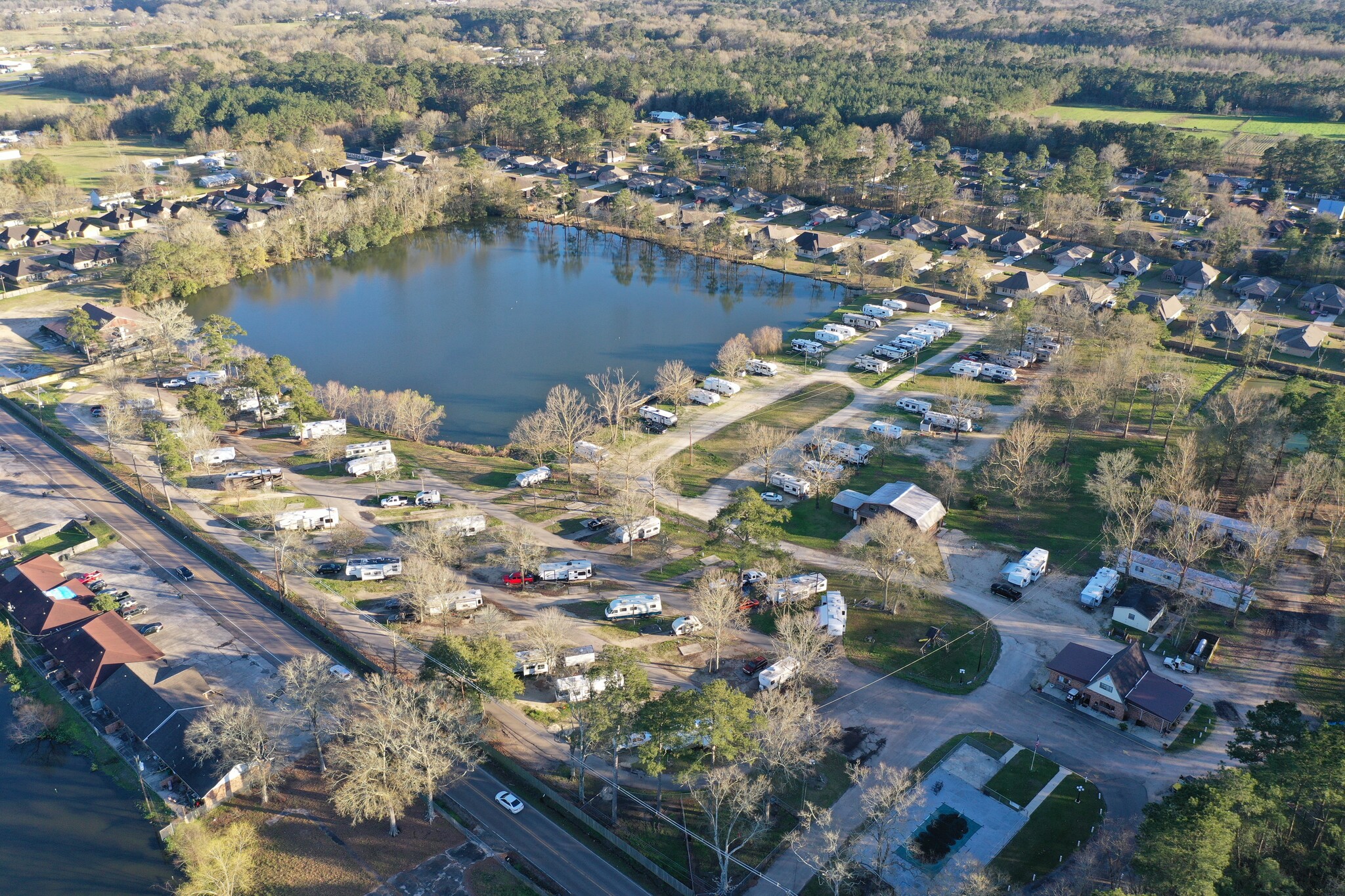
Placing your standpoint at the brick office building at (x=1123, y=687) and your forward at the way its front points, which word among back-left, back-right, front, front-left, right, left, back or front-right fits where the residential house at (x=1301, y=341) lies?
back-right

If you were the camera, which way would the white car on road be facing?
facing away from the viewer and to the left of the viewer

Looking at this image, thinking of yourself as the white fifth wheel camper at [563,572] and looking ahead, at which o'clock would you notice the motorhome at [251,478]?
the motorhome at [251,478] is roughly at 1 o'clock from the white fifth wheel camper at [563,572].

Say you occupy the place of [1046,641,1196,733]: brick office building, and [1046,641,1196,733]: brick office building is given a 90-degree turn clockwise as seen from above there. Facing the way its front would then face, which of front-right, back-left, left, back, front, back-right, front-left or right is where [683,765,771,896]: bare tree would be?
left

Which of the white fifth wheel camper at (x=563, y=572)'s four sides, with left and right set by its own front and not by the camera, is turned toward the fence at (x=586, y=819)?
left

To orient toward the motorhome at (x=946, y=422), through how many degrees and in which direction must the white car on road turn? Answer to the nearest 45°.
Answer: approximately 90° to its right

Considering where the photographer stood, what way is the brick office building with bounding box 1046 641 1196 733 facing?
facing the viewer and to the left of the viewer

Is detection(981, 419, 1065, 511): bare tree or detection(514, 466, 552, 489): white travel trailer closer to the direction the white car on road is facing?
the white travel trailer

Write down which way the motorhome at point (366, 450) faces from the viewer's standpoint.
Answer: facing to the left of the viewer

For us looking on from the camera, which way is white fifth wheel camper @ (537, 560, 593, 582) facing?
facing to the left of the viewer

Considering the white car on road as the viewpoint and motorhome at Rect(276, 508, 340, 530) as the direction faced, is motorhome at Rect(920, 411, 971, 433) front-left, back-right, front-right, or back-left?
front-right

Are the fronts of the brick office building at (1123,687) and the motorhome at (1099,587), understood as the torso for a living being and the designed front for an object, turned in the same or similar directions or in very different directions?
same or similar directions

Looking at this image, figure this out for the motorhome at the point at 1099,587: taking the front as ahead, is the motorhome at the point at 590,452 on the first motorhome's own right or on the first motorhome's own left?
on the first motorhome's own right

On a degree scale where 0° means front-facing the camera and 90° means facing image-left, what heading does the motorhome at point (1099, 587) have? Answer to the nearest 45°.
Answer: approximately 45°

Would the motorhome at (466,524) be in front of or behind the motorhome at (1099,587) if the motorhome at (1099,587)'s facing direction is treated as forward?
in front
